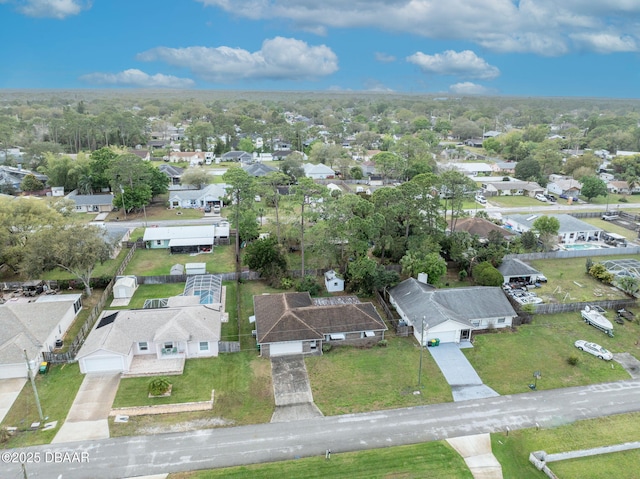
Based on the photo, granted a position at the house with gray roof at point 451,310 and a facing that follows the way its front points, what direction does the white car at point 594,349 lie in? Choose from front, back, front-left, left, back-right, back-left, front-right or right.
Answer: left

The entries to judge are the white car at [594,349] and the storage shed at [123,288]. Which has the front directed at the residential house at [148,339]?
the storage shed

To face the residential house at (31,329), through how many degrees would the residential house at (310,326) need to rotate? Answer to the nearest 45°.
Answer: approximately 90° to its right

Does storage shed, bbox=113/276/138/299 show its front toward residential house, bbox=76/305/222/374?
yes

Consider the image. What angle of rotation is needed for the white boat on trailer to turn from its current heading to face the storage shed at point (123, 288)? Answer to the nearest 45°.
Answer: approximately 90° to its right

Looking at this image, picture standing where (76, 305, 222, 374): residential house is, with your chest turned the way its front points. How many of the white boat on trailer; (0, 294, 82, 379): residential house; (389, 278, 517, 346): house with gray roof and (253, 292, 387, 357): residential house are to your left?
3
